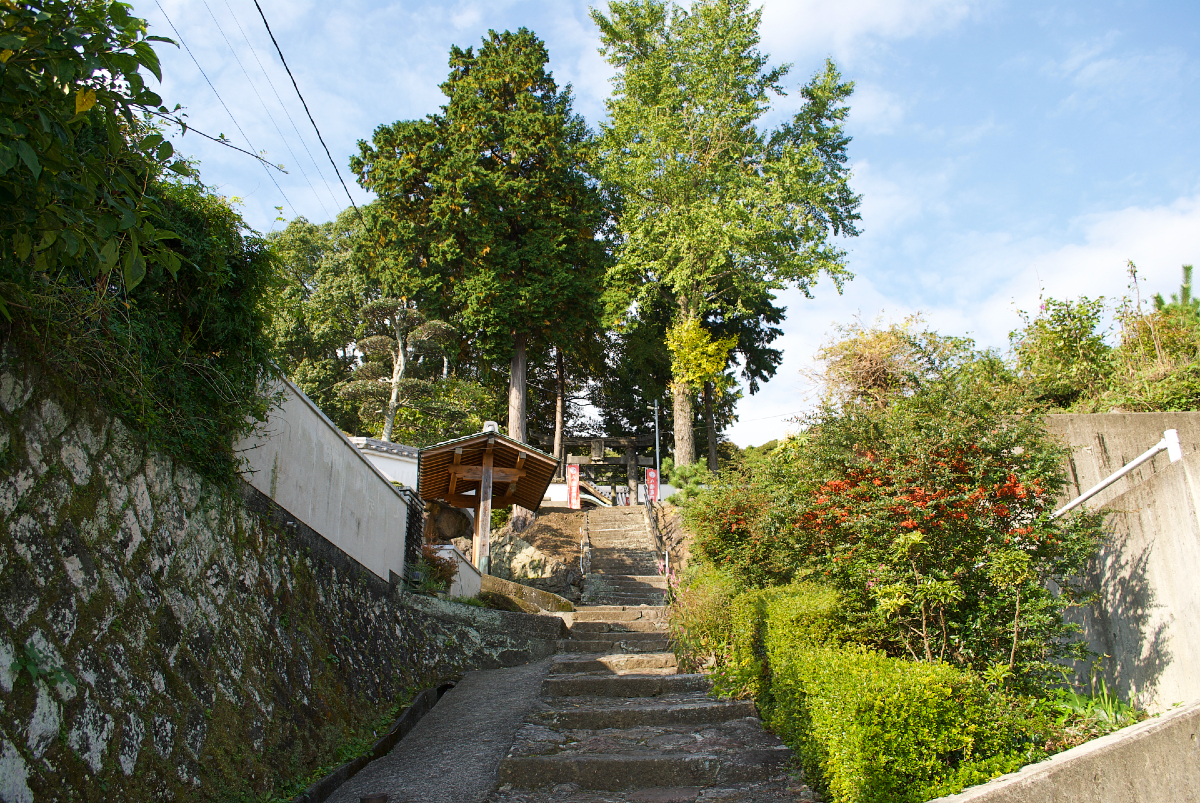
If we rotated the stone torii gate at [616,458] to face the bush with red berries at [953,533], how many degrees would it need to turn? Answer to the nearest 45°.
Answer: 0° — it already faces it

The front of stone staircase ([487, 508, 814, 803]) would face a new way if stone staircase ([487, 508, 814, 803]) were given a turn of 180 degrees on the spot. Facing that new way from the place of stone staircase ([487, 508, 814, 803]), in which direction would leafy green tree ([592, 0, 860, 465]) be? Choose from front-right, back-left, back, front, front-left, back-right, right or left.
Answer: front

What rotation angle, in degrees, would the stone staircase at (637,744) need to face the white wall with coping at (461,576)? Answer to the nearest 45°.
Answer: approximately 135° to its right

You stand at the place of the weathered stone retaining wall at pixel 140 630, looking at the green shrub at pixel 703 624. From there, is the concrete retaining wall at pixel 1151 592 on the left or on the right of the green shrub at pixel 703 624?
right

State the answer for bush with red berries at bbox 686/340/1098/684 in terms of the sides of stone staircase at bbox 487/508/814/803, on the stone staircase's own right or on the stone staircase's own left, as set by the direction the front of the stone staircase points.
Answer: on the stone staircase's own left

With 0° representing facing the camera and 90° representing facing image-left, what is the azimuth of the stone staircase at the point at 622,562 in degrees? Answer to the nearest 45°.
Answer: approximately 0°

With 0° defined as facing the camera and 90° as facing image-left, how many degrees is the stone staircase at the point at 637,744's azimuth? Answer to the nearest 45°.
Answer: approximately 0°

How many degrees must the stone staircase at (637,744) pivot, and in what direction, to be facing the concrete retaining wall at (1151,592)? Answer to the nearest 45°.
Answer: approximately 90° to its left
